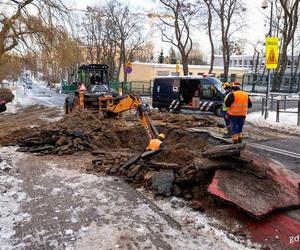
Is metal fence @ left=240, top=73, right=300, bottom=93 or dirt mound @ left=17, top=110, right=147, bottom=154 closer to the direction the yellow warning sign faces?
the dirt mound

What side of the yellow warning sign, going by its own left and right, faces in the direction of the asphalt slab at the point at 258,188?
front

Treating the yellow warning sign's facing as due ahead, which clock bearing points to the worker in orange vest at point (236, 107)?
The worker in orange vest is roughly at 12 o'clock from the yellow warning sign.

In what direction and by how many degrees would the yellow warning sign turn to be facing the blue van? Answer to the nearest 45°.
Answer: approximately 135° to its right

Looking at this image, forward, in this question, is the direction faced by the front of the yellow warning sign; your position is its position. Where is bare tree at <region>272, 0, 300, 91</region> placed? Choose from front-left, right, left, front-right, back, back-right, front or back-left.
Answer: back

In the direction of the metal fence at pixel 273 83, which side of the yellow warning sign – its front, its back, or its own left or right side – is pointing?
back

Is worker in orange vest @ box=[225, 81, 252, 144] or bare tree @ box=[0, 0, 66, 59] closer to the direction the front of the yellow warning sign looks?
the worker in orange vest

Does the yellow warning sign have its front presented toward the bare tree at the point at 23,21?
no

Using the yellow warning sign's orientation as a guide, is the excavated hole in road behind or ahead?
ahead

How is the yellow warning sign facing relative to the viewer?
toward the camera

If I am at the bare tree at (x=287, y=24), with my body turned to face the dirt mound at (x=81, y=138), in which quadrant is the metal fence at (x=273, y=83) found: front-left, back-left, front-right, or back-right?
back-right

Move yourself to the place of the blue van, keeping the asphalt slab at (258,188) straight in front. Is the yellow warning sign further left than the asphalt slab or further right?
left

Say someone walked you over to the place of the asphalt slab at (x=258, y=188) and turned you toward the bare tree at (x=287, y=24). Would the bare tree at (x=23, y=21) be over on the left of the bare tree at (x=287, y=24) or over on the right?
left

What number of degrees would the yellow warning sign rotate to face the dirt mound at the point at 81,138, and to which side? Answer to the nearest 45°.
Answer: approximately 45° to its right

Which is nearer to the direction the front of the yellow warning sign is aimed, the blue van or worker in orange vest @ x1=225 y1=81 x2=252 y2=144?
the worker in orange vest

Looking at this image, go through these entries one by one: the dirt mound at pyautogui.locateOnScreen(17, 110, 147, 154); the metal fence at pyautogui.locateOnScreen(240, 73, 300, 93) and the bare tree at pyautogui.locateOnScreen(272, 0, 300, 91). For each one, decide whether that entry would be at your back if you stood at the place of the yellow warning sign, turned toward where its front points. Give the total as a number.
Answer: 2

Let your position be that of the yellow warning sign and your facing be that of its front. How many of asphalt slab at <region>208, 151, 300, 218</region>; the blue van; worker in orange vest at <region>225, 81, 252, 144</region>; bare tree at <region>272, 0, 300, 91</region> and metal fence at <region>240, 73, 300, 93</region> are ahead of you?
2
